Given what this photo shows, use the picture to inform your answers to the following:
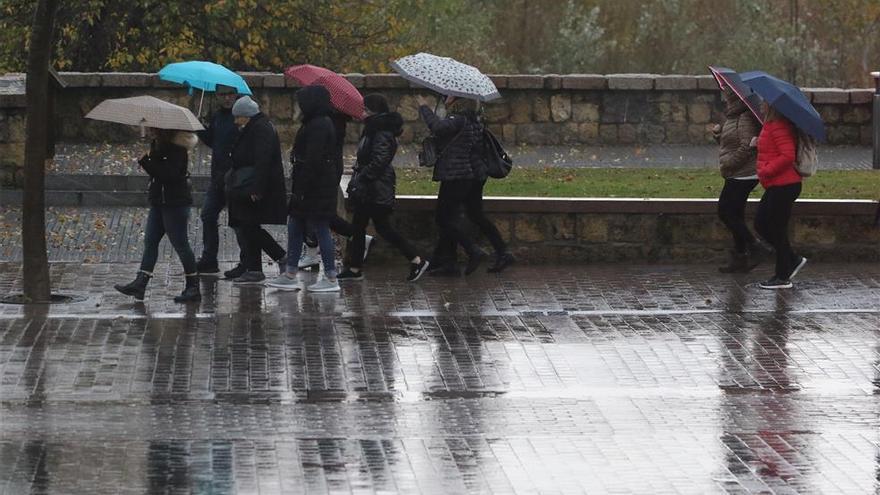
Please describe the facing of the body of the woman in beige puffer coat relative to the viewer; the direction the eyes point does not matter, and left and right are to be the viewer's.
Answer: facing to the left of the viewer

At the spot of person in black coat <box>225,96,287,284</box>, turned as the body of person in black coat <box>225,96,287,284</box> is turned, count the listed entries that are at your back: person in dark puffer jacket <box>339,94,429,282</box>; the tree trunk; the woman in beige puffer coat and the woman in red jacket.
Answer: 3

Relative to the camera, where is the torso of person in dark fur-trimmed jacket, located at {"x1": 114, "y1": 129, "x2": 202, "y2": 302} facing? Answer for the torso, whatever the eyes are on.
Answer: to the viewer's left

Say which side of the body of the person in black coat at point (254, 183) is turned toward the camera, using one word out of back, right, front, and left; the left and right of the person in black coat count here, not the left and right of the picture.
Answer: left

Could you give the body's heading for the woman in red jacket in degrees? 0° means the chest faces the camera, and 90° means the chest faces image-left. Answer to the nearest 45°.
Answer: approximately 90°

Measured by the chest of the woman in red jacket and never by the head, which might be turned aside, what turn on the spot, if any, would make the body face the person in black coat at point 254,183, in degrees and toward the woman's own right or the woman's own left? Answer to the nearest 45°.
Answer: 0° — they already face them

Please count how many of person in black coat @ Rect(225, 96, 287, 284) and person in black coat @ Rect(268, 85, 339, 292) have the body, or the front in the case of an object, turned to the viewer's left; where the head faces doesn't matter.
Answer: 2

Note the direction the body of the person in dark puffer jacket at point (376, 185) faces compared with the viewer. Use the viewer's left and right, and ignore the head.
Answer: facing to the left of the viewer
